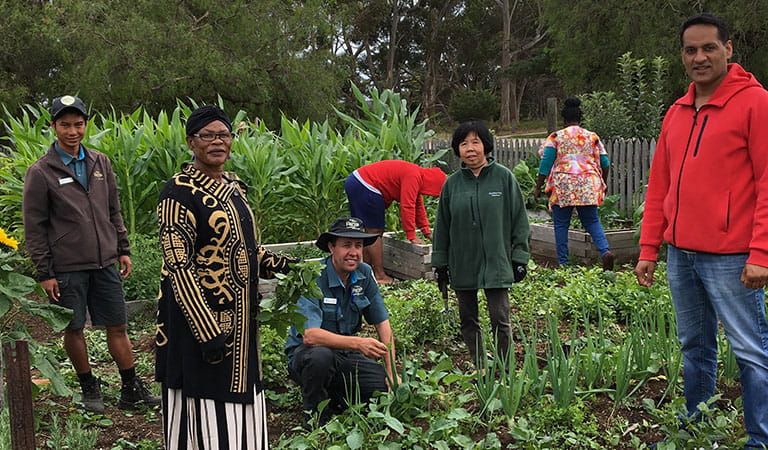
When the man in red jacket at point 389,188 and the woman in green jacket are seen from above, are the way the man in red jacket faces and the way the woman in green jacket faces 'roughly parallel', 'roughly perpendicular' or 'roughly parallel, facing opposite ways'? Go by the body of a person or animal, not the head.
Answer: roughly perpendicular

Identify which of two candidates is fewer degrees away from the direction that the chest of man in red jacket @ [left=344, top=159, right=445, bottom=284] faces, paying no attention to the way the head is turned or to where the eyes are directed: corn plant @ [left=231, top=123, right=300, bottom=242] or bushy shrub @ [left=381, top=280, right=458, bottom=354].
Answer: the bushy shrub

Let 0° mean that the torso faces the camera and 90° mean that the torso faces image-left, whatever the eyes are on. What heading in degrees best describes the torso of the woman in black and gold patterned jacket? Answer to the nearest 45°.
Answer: approximately 315°

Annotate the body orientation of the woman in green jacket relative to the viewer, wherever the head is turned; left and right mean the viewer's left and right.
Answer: facing the viewer

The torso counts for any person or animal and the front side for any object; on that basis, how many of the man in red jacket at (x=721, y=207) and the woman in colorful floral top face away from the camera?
1

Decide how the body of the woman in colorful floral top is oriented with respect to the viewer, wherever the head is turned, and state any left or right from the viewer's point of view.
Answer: facing away from the viewer

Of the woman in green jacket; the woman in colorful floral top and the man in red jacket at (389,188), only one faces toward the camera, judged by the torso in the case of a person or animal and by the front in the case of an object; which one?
the woman in green jacket

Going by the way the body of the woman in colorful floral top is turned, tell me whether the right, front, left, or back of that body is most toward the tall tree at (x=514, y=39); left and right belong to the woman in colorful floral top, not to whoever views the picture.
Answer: front

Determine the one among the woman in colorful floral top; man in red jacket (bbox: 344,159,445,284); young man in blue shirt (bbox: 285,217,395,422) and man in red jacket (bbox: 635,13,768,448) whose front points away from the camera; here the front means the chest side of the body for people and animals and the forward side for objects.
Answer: the woman in colorful floral top

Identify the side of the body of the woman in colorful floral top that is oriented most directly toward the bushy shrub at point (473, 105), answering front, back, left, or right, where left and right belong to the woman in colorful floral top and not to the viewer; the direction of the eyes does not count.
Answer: front

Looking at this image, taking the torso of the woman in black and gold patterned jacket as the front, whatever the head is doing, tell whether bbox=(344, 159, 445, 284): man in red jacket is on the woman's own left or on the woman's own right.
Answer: on the woman's own left

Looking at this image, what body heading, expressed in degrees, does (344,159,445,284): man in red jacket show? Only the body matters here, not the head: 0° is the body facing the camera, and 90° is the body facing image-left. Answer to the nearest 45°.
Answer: approximately 270°

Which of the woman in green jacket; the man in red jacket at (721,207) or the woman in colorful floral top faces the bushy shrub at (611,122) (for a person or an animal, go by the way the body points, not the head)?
the woman in colorful floral top
